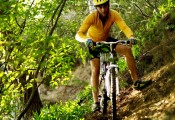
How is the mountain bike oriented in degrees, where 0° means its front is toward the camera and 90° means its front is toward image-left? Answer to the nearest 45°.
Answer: approximately 0°
